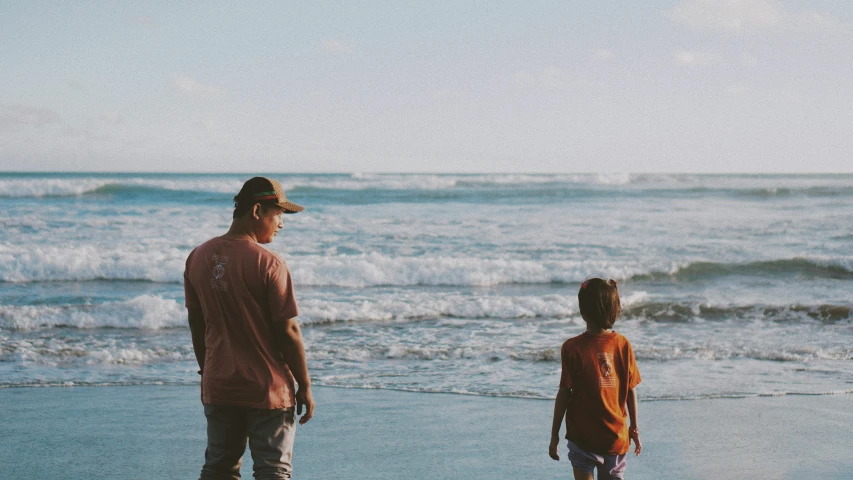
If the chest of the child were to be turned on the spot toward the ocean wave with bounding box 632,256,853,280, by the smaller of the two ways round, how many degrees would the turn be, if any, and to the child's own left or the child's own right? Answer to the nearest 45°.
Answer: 0° — they already face it

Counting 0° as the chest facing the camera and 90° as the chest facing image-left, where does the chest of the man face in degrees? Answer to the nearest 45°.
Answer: approximately 225°

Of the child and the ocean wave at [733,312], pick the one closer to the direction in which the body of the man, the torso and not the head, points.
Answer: the ocean wave

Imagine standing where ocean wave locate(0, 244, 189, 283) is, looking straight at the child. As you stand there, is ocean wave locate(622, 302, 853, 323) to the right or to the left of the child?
left

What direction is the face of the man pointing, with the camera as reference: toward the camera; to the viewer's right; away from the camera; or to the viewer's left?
to the viewer's right

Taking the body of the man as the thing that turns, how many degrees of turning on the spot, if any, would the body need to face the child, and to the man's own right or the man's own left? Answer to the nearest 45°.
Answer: approximately 45° to the man's own right

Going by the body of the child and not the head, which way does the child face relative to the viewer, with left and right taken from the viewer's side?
facing away from the viewer

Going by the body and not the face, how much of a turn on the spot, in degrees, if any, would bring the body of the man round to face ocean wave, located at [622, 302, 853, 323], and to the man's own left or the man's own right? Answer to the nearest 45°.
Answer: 0° — they already face it

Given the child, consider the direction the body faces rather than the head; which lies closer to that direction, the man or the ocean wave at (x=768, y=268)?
the ocean wave
